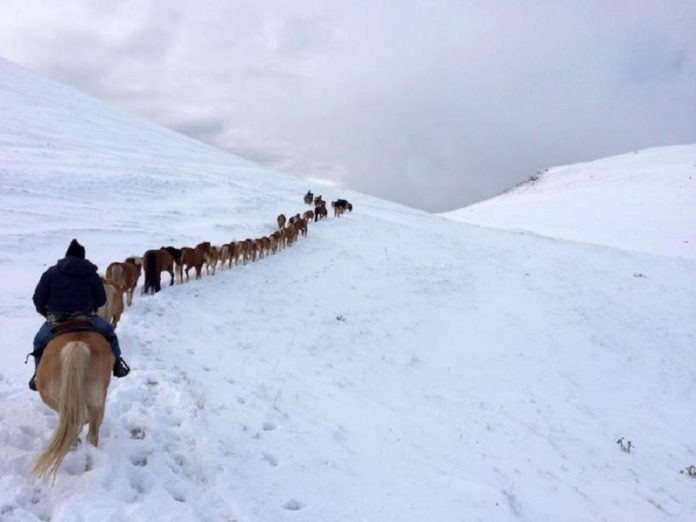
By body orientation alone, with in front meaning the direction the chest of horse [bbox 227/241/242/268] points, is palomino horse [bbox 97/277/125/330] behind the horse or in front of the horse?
behind

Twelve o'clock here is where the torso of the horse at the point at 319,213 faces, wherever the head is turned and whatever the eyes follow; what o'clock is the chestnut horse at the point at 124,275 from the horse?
The chestnut horse is roughly at 5 o'clock from the horse.

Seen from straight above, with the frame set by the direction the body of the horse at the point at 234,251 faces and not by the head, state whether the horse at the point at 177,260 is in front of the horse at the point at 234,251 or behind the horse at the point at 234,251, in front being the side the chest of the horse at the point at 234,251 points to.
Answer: behind

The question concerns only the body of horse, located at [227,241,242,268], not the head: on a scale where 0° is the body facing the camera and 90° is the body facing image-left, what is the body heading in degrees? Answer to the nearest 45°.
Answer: approximately 225°

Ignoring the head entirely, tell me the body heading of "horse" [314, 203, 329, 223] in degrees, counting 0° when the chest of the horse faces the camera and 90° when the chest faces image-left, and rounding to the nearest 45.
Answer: approximately 225°

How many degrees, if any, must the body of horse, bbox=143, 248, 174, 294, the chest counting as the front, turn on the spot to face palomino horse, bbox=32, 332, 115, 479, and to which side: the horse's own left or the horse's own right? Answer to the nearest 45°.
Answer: approximately 135° to the horse's own right

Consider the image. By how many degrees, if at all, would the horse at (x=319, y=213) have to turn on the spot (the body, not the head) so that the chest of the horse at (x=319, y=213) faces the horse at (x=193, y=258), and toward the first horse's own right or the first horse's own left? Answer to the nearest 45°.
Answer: approximately 135° to the first horse's own right

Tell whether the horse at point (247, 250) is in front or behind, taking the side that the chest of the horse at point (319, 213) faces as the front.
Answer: behind

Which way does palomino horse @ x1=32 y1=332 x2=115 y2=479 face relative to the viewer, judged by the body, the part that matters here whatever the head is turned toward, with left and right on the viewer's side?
facing away from the viewer

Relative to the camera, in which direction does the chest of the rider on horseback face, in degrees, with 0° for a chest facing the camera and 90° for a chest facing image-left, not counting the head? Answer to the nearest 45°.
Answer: approximately 180°

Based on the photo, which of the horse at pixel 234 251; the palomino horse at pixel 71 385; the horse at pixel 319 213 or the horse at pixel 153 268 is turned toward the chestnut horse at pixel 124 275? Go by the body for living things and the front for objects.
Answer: the palomino horse

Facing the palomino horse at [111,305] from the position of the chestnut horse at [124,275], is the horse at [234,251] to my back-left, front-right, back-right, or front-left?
back-left

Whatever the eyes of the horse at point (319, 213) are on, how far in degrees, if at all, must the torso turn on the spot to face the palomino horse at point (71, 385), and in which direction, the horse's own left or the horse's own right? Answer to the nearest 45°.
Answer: approximately 135° to the horse's own right
